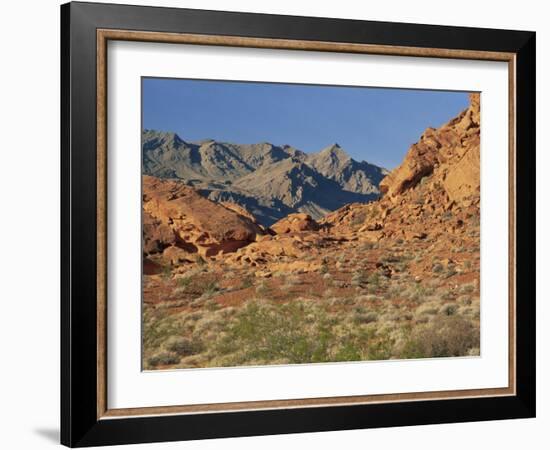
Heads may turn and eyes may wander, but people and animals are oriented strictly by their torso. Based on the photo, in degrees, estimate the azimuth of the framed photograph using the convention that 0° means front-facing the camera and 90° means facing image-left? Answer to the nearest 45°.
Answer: approximately 315°
